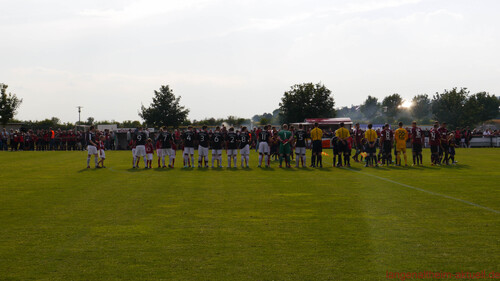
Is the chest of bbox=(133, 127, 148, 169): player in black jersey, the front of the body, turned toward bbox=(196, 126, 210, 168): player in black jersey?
no

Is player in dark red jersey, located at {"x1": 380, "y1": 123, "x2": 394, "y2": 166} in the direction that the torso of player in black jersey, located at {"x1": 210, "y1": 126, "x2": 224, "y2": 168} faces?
no

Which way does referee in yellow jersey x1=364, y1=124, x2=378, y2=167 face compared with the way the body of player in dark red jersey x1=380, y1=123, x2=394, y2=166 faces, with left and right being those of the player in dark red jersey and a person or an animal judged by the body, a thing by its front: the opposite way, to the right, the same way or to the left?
the same way
